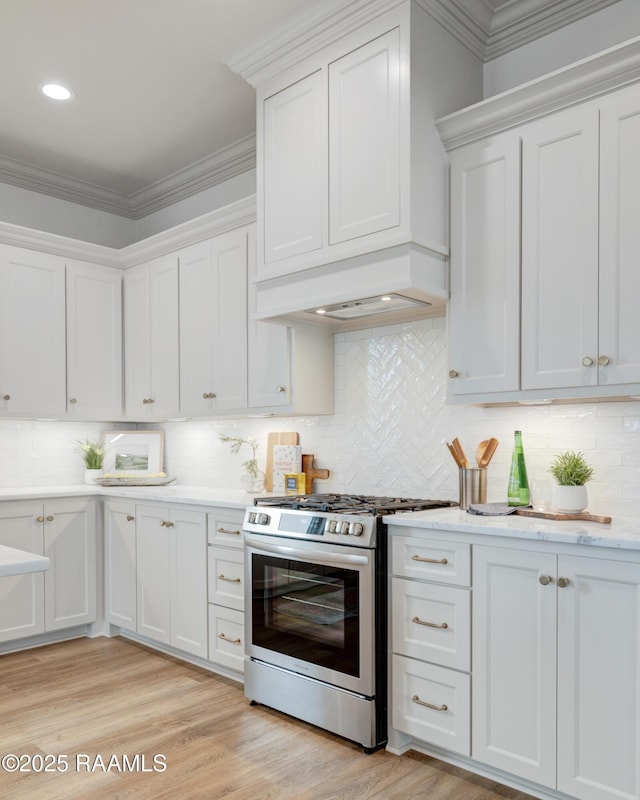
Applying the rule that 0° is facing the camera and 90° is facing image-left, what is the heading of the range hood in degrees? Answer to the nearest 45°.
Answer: approximately 45°

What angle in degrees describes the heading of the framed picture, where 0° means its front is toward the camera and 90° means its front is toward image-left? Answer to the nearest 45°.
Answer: approximately 0°

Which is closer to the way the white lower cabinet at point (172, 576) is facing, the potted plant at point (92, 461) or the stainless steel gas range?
the stainless steel gas range

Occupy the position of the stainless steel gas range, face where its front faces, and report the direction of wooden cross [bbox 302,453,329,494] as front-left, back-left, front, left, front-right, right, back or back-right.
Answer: back-right

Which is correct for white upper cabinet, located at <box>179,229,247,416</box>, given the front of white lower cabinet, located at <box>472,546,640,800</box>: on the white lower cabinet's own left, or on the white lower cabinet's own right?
on the white lower cabinet's own right

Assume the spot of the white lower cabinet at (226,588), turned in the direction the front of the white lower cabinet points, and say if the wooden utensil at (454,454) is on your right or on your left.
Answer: on your left

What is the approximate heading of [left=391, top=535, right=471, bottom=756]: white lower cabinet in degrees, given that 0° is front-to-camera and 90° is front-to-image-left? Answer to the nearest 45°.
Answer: approximately 45°

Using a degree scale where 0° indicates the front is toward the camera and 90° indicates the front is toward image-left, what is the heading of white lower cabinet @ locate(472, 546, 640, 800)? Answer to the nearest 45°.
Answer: approximately 45°

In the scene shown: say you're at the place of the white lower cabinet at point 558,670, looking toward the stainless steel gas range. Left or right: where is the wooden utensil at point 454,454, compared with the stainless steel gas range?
right

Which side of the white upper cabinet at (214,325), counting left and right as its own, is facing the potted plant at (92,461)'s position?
right
